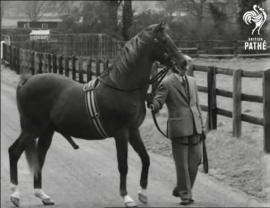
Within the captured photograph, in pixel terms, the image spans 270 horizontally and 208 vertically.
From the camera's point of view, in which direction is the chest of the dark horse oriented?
to the viewer's right

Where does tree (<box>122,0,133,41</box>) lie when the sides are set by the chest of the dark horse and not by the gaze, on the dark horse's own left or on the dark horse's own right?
on the dark horse's own left
